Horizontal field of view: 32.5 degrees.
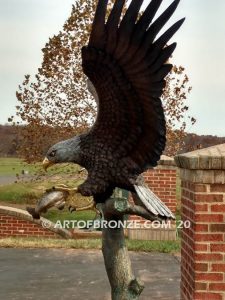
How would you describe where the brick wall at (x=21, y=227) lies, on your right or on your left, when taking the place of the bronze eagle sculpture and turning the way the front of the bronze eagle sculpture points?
on your right

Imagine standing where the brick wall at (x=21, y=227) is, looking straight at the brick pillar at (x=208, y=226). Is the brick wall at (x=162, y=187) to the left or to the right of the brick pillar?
left

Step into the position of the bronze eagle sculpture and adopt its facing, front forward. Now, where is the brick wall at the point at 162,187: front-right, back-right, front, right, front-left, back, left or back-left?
right

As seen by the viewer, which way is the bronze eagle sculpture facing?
to the viewer's left
